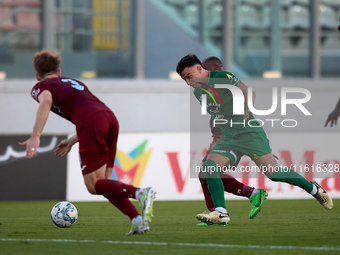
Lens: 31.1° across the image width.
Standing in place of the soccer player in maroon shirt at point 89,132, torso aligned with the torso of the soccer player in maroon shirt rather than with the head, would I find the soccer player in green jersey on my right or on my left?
on my right

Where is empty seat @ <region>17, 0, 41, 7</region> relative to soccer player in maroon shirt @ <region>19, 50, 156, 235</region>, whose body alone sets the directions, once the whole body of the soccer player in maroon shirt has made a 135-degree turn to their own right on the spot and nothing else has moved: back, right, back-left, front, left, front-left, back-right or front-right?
left

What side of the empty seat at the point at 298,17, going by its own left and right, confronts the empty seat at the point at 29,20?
right

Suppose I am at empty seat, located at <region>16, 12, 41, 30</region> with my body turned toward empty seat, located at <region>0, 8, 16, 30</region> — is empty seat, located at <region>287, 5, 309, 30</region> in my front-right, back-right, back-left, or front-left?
back-right

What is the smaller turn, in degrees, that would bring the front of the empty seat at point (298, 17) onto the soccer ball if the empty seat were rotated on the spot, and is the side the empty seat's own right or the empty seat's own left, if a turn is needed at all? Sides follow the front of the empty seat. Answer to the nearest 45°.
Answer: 0° — it already faces it

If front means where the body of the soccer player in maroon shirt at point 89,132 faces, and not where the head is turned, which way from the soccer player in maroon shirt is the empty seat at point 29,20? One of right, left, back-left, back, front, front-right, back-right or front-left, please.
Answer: front-right

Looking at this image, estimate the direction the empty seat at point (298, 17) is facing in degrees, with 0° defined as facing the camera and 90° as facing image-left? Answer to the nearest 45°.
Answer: approximately 0°

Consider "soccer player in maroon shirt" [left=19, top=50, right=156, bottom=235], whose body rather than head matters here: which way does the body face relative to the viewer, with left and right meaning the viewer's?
facing away from the viewer and to the left of the viewer

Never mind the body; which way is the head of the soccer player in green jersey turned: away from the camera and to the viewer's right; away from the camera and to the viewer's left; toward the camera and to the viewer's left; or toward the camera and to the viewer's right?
toward the camera and to the viewer's left

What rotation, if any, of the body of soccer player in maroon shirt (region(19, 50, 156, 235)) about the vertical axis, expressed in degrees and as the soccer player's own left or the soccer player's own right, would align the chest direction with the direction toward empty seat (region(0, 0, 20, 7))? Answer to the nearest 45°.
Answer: approximately 45° to the soccer player's own right

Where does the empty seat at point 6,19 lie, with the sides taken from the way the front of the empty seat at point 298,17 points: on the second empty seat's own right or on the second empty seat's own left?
on the second empty seat's own right

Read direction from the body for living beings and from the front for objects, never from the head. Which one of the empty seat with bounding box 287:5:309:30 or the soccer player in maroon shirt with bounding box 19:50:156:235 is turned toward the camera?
the empty seat

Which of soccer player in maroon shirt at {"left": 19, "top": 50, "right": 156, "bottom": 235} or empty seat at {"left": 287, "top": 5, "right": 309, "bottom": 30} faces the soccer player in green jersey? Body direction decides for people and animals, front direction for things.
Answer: the empty seat

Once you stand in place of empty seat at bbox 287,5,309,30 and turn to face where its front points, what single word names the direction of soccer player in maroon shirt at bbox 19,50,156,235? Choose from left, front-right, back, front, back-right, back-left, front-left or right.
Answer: front

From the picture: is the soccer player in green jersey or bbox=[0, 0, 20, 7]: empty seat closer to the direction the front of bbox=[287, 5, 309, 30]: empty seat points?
the soccer player in green jersey

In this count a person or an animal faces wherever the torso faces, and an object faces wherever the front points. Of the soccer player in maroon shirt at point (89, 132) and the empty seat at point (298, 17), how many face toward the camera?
1

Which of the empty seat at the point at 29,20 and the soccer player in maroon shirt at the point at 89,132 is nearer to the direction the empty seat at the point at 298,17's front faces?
the soccer player in maroon shirt

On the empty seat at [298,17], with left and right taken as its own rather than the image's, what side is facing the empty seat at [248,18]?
right
